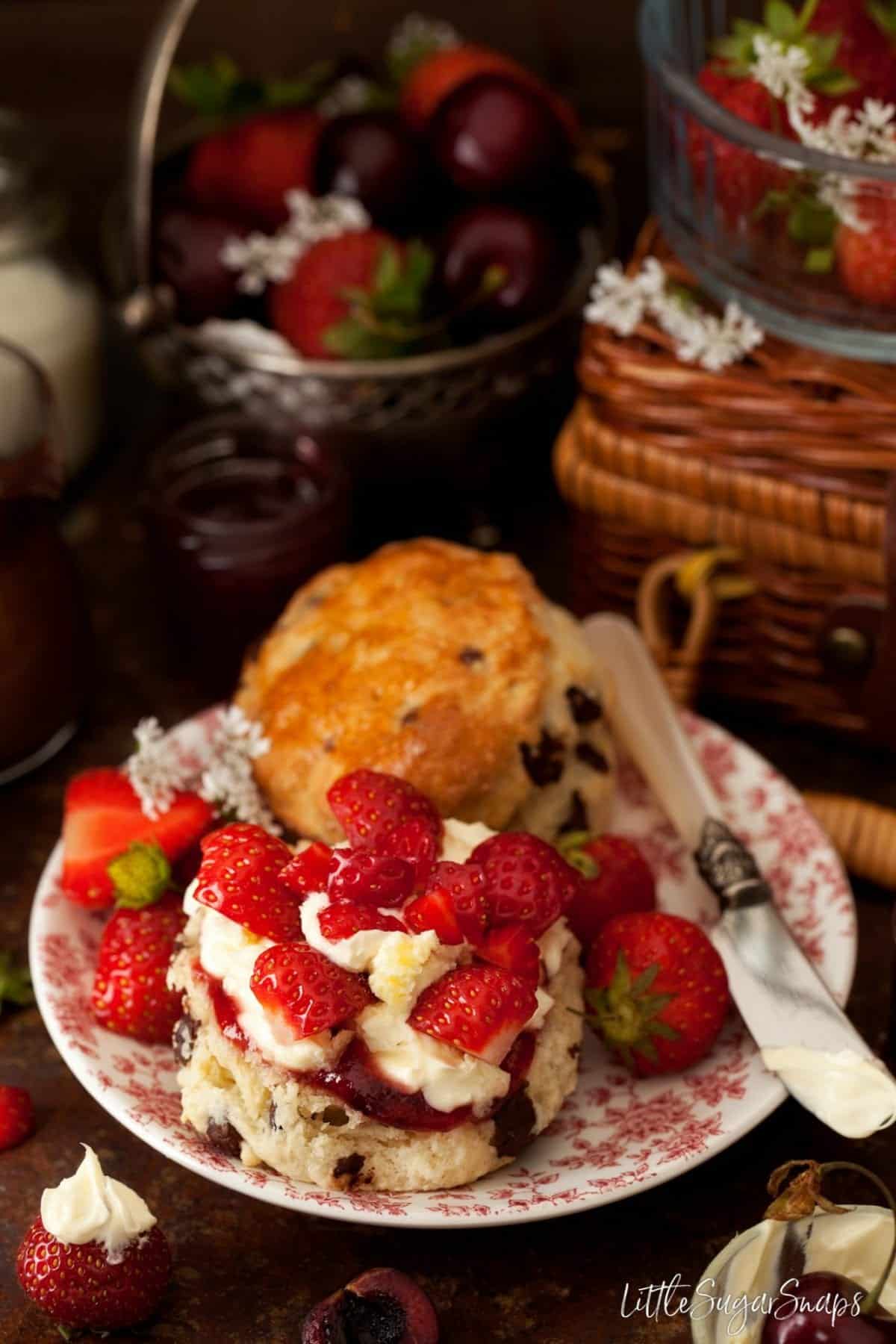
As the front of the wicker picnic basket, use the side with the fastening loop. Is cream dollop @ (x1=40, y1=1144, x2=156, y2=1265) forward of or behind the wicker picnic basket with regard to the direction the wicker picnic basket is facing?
forward

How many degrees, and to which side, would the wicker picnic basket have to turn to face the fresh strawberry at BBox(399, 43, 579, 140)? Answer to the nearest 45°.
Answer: approximately 90° to its right

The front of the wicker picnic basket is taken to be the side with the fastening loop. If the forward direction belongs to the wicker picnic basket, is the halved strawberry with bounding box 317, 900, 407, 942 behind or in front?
in front

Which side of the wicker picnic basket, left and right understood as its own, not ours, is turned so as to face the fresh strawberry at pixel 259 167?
right

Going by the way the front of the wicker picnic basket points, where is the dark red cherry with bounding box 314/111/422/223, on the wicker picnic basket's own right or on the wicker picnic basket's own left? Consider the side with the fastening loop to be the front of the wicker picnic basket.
on the wicker picnic basket's own right

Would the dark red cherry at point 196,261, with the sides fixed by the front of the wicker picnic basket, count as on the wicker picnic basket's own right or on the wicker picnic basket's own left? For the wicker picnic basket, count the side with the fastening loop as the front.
on the wicker picnic basket's own right

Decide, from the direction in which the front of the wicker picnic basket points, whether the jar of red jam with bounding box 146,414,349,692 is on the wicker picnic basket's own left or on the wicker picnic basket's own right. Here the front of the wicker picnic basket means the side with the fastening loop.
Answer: on the wicker picnic basket's own right

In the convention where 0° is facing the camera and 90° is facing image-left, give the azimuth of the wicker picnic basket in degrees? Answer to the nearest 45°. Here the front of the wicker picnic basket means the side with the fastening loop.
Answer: approximately 45°
